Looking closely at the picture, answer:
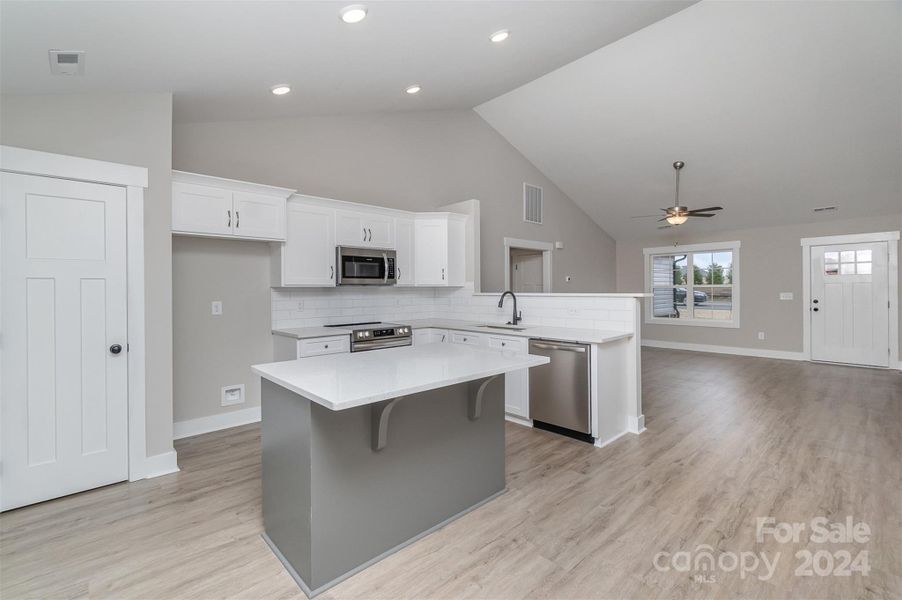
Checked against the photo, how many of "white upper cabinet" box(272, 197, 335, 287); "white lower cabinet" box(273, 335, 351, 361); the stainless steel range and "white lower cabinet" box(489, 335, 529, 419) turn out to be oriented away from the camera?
0

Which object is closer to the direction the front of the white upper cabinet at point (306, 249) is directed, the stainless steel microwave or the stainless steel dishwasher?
the stainless steel dishwasher

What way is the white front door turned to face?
toward the camera

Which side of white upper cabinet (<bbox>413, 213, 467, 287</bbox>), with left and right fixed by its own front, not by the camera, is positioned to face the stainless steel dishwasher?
left

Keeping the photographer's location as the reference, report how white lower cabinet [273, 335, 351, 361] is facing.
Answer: facing the viewer and to the right of the viewer

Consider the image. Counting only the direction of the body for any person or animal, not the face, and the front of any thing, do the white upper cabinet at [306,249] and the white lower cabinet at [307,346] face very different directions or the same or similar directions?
same or similar directions

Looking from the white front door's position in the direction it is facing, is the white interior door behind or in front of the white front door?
in front

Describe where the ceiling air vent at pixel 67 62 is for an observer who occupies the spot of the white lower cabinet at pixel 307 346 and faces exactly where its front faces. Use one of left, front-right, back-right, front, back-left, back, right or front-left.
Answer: right

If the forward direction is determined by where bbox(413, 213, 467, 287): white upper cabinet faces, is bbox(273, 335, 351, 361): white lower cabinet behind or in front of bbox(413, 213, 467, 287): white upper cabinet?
in front

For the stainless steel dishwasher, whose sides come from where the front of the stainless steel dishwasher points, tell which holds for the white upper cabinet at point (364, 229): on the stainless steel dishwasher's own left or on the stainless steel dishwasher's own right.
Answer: on the stainless steel dishwasher's own right

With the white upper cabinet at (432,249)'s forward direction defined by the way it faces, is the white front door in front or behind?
behind

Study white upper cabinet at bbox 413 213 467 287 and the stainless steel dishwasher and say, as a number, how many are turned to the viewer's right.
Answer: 0

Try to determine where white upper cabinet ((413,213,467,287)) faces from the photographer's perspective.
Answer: facing the viewer and to the left of the viewer

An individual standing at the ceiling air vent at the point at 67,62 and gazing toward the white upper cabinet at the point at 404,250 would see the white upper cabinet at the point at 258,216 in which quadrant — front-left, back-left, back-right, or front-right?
front-left

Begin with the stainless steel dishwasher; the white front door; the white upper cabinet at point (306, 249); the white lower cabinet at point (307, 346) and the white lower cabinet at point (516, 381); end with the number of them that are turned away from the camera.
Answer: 0

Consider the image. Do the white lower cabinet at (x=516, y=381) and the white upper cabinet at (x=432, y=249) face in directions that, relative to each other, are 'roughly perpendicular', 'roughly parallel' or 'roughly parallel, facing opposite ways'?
roughly parallel

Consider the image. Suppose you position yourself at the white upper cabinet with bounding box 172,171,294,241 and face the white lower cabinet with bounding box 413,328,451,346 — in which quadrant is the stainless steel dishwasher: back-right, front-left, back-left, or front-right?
front-right
